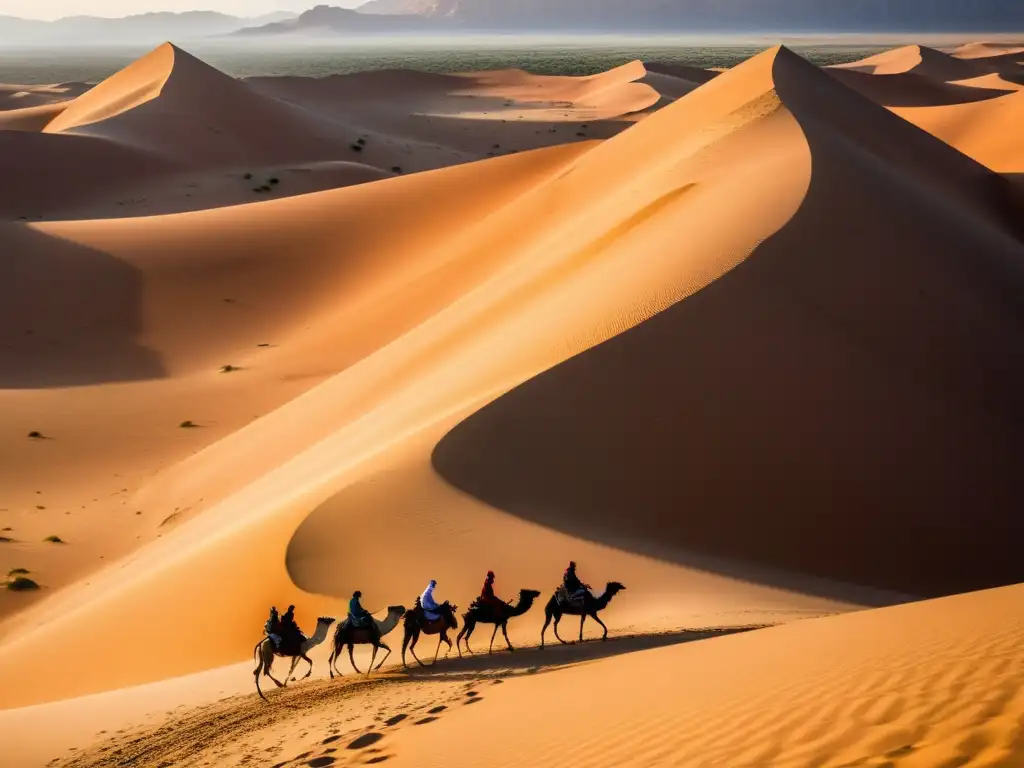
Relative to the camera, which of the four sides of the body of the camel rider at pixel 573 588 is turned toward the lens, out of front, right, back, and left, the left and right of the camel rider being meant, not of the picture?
right

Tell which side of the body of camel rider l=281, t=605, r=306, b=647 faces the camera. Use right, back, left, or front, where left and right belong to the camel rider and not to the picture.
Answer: right

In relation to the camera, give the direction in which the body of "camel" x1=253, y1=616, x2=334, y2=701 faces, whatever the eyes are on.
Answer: to the viewer's right

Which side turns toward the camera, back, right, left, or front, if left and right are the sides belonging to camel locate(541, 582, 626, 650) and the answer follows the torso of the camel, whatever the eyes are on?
right

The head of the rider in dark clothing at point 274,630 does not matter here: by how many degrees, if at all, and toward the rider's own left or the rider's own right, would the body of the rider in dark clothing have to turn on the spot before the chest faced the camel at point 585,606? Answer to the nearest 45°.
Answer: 0° — they already face it

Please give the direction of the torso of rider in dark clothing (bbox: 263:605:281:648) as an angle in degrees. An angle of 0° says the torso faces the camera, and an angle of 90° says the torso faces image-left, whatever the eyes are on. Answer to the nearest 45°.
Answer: approximately 270°

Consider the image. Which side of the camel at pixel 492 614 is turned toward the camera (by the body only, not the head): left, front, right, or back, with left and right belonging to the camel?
right

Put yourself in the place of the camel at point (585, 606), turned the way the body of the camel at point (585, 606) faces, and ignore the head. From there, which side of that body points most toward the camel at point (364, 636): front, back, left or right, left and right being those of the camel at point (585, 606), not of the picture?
back

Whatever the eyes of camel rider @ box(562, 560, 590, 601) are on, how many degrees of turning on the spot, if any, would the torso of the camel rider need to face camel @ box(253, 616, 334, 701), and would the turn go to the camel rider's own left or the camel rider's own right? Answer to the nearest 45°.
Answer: approximately 180°

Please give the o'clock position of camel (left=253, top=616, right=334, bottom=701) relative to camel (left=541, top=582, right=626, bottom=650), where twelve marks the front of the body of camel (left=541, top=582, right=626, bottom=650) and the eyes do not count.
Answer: camel (left=253, top=616, right=334, bottom=701) is roughly at 6 o'clock from camel (left=541, top=582, right=626, bottom=650).

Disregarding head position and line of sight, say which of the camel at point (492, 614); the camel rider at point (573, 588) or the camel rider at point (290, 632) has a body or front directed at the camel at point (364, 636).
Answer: the camel rider at point (290, 632)

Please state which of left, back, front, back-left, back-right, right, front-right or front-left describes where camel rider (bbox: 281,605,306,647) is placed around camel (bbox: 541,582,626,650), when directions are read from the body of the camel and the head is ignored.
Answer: back

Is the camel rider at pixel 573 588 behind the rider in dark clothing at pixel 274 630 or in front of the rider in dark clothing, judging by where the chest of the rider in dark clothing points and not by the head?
in front

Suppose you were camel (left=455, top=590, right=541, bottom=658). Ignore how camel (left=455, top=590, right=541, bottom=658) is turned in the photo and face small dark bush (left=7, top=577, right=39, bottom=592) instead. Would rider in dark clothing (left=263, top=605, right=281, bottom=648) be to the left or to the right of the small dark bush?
left

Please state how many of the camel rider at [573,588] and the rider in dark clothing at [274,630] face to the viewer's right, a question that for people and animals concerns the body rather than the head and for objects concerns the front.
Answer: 2

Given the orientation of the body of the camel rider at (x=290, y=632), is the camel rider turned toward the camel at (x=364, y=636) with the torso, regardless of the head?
yes

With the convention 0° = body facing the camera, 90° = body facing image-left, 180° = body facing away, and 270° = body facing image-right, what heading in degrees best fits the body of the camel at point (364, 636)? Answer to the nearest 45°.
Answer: approximately 270°
